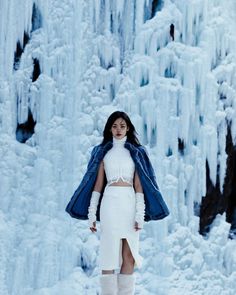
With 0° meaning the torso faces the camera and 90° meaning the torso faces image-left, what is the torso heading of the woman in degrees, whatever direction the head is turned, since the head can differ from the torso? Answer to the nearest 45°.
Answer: approximately 0°
